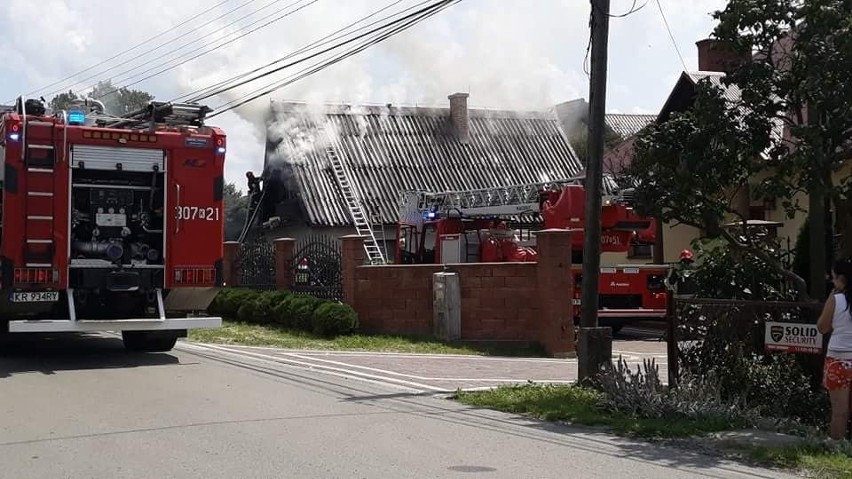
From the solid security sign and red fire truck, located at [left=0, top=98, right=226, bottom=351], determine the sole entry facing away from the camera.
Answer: the red fire truck

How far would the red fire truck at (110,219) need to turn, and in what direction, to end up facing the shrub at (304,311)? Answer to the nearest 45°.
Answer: approximately 45° to its right

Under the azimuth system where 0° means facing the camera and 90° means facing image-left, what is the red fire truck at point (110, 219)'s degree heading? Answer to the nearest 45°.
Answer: approximately 180°

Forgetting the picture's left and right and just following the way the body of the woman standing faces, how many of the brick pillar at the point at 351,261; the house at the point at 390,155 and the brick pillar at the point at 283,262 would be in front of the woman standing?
3

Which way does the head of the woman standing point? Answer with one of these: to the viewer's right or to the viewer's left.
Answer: to the viewer's left

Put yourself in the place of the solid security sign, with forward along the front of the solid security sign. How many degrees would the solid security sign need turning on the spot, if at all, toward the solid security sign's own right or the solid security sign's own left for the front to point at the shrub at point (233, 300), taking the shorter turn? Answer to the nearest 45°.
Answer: approximately 135° to the solid security sign's own right

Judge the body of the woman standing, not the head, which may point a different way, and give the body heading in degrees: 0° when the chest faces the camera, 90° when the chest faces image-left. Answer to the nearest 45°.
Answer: approximately 135°

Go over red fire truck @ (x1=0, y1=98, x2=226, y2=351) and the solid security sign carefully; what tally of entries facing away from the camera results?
1

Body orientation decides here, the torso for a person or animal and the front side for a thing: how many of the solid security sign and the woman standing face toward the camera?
1
